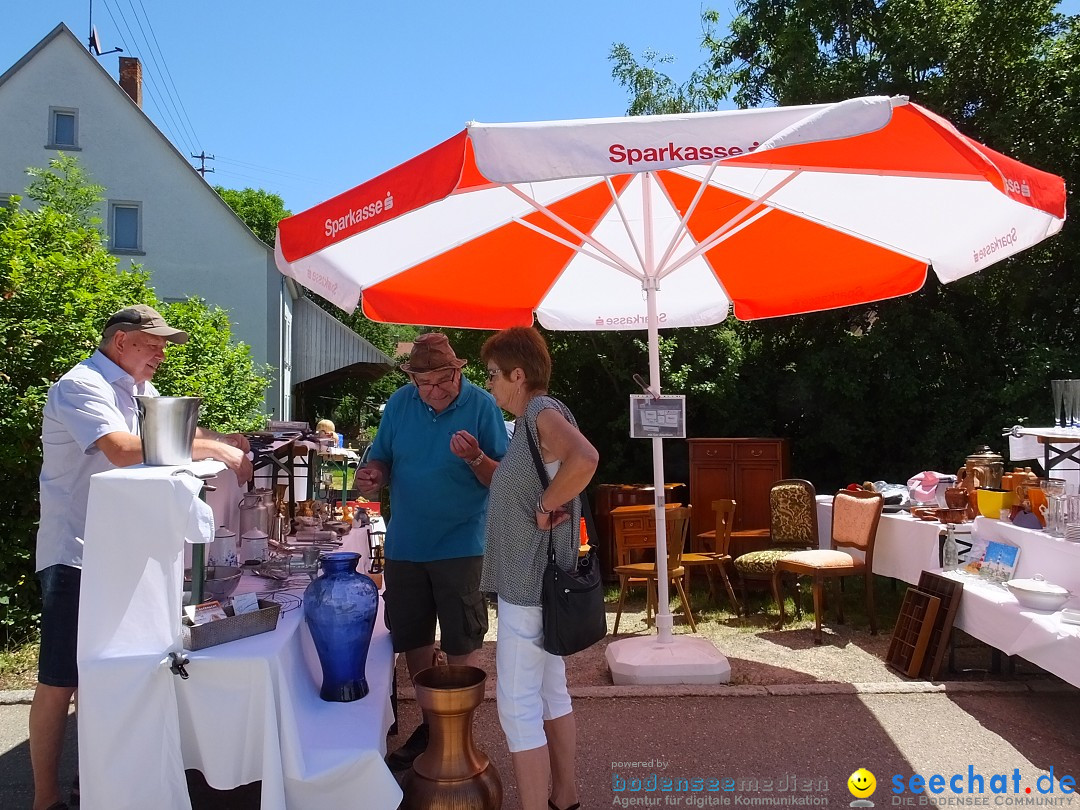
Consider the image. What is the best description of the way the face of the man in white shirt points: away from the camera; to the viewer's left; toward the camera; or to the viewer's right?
to the viewer's right

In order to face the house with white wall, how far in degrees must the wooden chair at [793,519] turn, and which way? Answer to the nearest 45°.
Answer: approximately 90° to its right

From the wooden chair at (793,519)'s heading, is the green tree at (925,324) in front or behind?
behind

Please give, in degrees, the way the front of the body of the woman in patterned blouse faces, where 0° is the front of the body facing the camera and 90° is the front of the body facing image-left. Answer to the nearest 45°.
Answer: approximately 90°

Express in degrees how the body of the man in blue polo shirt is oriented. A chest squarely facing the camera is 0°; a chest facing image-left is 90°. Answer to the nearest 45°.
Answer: approximately 0°

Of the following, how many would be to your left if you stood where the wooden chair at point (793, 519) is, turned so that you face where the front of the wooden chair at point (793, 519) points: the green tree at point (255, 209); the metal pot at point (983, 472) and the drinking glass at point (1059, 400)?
2

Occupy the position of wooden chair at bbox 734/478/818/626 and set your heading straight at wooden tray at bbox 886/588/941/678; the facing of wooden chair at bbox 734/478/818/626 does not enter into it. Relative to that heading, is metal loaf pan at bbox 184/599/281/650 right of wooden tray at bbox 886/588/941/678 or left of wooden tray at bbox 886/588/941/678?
right

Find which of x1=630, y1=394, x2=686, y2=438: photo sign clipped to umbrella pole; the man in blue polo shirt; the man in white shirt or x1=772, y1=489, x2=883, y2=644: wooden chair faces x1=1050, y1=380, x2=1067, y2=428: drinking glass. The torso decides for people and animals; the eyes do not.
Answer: the man in white shirt

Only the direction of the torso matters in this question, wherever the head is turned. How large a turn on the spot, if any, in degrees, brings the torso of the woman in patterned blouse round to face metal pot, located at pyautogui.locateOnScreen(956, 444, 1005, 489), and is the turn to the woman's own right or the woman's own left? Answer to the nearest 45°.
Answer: approximately 135° to the woman's own right

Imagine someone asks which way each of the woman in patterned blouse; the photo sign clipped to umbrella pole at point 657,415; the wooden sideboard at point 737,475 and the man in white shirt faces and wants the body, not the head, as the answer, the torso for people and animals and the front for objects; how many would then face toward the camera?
2

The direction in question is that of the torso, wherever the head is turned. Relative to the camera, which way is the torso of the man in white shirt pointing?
to the viewer's right

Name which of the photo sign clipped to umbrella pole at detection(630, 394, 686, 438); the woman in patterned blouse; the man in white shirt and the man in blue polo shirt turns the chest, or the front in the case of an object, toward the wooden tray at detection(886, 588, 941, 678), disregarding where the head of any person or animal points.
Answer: the man in white shirt

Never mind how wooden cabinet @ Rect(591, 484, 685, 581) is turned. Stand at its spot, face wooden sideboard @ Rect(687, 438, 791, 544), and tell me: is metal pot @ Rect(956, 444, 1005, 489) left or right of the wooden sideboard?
right

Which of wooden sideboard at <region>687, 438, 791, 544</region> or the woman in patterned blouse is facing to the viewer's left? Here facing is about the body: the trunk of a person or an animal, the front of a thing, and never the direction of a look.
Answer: the woman in patterned blouse
